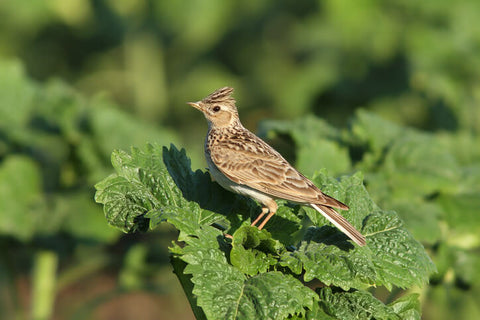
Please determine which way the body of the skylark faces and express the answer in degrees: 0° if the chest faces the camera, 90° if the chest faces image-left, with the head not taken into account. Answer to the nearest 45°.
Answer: approximately 90°

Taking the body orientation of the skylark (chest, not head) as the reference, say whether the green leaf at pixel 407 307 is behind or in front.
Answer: behind

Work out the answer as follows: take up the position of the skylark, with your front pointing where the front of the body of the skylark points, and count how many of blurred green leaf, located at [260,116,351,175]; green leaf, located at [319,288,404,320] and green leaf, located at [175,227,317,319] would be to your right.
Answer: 1

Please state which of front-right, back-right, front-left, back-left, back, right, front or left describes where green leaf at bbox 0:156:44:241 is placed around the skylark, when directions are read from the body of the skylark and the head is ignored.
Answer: front-right

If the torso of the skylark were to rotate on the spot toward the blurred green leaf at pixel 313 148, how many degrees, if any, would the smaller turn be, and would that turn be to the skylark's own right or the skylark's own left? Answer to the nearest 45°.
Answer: approximately 90° to the skylark's own right

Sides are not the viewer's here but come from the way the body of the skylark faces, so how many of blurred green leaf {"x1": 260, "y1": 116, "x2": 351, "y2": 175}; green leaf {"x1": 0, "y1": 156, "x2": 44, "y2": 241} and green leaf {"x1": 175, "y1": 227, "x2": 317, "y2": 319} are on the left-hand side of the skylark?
1

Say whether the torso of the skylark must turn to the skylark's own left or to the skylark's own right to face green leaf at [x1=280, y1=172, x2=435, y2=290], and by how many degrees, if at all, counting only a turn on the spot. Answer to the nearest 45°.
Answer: approximately 135° to the skylark's own left

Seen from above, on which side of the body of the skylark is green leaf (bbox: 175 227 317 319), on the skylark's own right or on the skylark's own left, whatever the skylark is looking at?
on the skylark's own left
